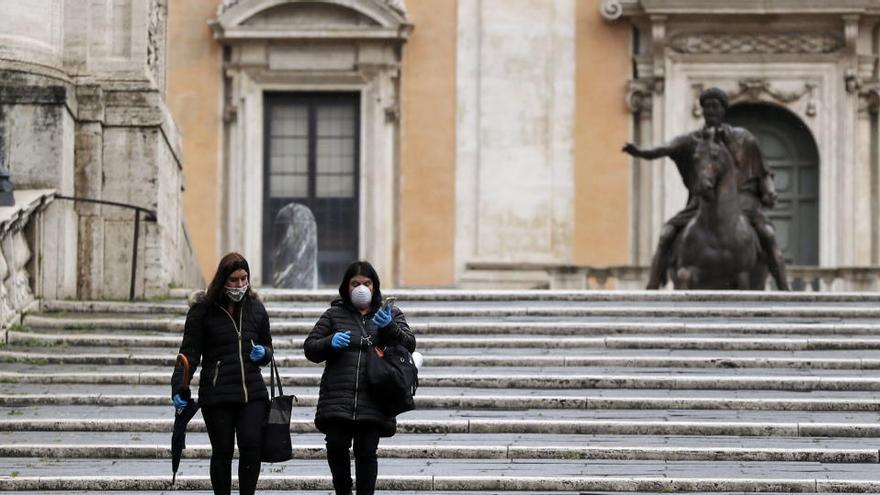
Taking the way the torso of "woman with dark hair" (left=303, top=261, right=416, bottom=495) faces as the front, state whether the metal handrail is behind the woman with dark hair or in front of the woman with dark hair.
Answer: behind

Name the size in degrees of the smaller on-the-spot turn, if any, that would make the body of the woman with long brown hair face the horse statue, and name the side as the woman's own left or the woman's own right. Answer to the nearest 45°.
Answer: approximately 135° to the woman's own left

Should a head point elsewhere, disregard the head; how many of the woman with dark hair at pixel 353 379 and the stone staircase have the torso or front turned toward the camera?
2

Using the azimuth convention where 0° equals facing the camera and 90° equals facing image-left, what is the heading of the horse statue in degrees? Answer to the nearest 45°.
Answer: approximately 0°

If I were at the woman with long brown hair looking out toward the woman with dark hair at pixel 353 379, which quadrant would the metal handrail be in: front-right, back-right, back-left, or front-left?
back-left

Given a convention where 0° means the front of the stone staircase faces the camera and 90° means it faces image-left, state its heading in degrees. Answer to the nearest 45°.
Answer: approximately 0°
